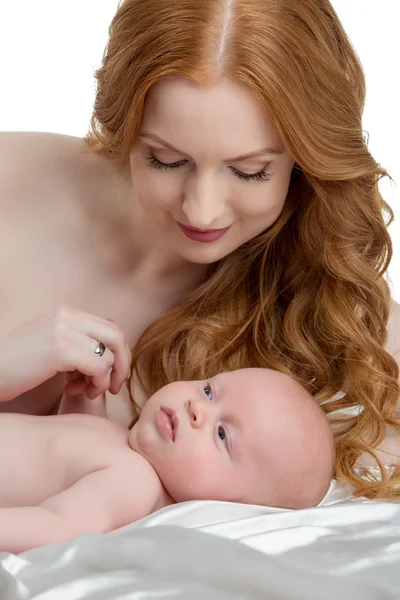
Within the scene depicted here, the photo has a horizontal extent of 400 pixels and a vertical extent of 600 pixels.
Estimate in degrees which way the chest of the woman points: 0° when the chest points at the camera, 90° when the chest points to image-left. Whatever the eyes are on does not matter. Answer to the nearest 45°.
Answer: approximately 0°

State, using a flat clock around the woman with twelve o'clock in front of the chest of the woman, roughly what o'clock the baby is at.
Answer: The baby is roughly at 12 o'clock from the woman.
